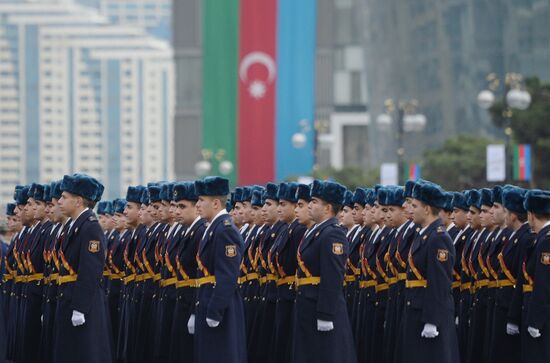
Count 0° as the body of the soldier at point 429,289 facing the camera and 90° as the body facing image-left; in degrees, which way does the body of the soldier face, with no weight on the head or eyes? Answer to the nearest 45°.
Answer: approximately 90°

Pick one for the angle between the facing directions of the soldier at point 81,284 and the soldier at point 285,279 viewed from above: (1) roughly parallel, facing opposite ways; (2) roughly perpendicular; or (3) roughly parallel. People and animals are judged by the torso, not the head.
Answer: roughly parallel

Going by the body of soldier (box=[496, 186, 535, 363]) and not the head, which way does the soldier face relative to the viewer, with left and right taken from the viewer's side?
facing to the left of the viewer

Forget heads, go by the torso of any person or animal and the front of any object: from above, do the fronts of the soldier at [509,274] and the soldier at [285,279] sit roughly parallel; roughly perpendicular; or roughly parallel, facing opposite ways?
roughly parallel

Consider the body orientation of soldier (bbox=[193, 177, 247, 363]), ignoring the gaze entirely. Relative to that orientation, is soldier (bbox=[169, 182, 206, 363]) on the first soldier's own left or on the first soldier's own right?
on the first soldier's own right

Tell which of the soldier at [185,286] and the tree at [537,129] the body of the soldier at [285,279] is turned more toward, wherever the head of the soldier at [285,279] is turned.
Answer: the soldier

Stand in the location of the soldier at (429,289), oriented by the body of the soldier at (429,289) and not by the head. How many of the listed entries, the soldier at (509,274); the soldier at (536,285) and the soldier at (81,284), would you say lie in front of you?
1

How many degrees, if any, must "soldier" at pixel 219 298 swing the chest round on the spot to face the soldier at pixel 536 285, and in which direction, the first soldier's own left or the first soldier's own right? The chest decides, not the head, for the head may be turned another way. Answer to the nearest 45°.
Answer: approximately 180°

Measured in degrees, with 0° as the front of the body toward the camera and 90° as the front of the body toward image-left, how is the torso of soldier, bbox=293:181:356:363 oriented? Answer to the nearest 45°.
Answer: approximately 90°

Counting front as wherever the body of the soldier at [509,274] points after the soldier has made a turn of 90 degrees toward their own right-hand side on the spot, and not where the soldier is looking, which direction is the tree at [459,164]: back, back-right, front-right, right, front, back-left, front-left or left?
front
